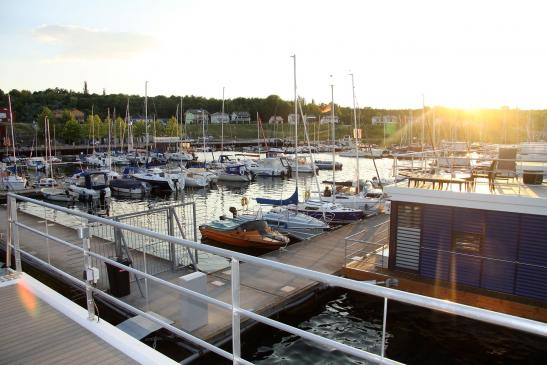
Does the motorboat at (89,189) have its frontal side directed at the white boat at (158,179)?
no

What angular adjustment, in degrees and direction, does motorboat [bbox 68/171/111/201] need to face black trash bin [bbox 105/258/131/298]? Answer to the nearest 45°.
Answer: approximately 45° to its left

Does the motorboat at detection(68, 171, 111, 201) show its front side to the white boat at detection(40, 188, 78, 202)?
no

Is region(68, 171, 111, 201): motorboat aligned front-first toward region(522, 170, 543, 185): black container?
no

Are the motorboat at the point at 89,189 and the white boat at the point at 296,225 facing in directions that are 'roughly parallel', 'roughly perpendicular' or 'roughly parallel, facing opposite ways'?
roughly perpendicular

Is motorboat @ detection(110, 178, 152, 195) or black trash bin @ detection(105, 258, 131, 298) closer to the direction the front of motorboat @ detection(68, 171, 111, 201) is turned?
the black trash bin

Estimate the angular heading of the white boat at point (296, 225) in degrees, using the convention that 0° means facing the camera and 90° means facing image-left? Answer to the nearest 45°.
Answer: approximately 315°

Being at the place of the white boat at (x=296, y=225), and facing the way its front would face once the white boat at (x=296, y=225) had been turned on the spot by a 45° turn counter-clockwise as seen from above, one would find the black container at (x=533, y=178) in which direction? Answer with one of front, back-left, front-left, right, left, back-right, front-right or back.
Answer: front-right

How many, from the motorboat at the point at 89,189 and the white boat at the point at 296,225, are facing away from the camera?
0
